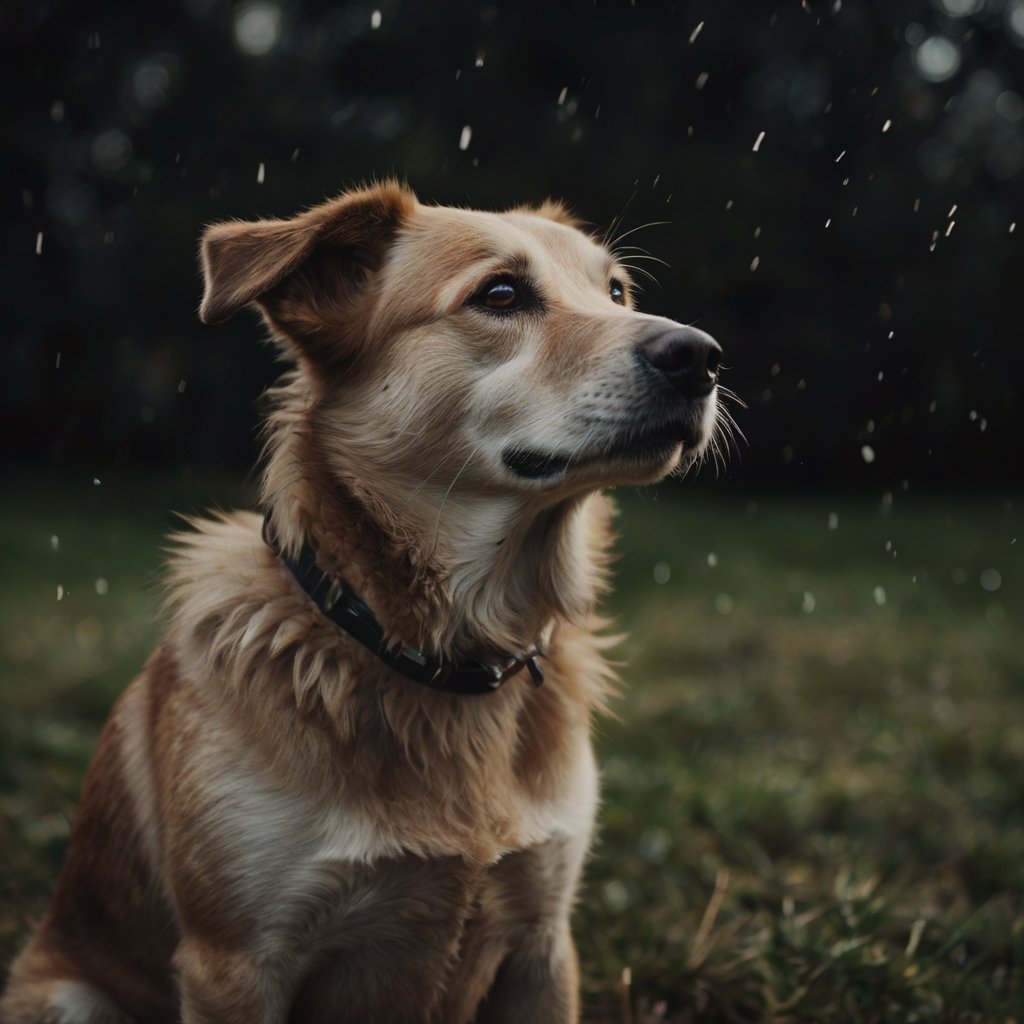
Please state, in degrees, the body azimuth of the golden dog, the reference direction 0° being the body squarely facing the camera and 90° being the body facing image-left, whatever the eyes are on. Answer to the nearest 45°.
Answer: approximately 315°
